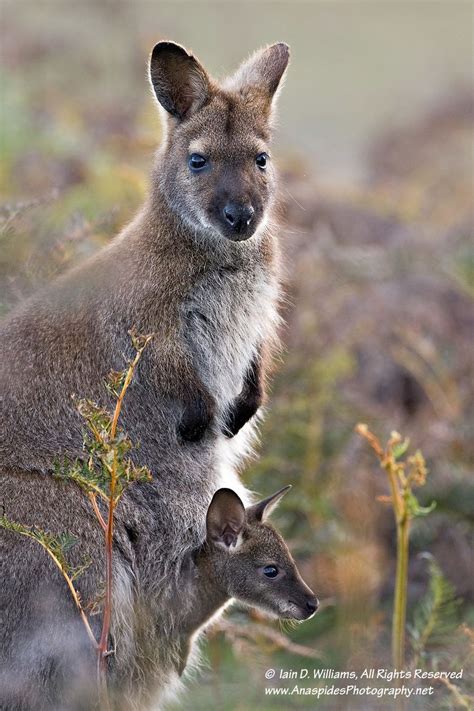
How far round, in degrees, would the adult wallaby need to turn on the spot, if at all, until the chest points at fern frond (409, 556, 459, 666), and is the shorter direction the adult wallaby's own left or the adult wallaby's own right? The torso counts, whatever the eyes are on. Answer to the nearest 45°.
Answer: approximately 45° to the adult wallaby's own left

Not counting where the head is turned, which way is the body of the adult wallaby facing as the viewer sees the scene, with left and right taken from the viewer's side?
facing the viewer and to the right of the viewer
